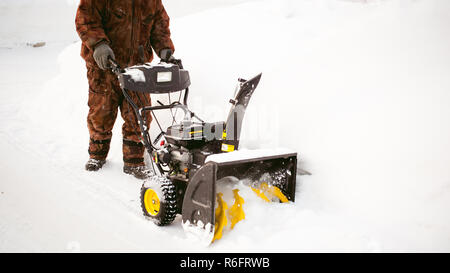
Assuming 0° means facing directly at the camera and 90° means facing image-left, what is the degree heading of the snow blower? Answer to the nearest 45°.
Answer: approximately 315°

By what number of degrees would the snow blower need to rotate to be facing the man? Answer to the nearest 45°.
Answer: approximately 180°
